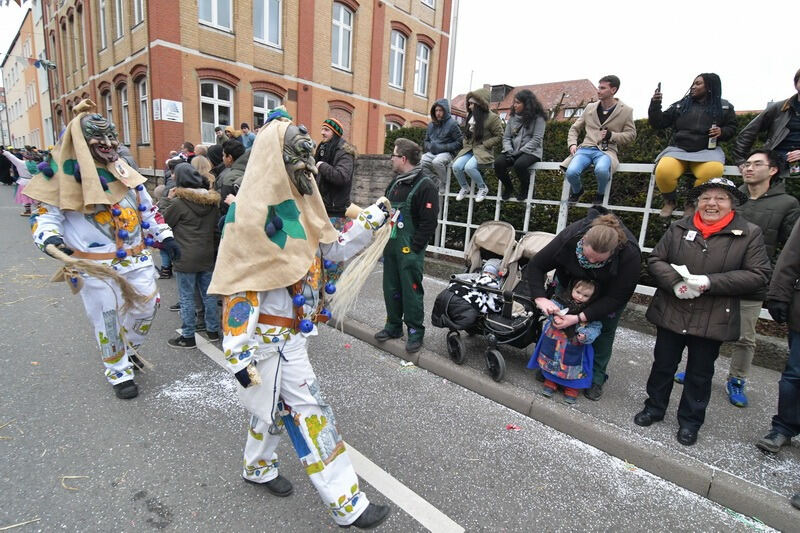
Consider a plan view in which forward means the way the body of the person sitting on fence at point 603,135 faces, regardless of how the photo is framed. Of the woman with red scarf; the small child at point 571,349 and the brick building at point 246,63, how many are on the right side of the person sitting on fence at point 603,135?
1

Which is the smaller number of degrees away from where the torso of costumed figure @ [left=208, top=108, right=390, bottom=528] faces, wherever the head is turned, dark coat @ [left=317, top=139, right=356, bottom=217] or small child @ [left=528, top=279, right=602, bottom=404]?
the small child

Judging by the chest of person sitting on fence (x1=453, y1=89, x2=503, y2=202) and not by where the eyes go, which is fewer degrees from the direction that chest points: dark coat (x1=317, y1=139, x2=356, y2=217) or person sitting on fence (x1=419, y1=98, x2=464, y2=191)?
the dark coat

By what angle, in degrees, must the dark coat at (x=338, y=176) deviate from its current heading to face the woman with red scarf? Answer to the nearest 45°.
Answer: approximately 135° to its left

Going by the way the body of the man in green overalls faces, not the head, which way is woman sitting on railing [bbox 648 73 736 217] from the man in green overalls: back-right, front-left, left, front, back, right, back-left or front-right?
back-left

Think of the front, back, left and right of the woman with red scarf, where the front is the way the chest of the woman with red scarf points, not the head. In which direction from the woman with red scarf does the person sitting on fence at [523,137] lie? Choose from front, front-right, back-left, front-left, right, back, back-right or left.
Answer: back-right

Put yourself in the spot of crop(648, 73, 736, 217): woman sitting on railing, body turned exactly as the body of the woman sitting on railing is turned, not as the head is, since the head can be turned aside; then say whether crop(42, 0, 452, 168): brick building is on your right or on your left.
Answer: on your right

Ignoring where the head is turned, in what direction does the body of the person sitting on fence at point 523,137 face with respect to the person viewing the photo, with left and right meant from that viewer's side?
facing the viewer and to the left of the viewer

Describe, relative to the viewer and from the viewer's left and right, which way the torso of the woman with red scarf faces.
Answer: facing the viewer

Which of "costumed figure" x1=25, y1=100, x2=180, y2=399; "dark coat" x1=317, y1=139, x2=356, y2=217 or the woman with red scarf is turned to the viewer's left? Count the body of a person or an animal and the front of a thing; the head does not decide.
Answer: the dark coat

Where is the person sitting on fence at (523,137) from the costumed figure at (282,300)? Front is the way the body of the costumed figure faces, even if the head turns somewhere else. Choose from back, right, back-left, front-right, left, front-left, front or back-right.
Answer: left

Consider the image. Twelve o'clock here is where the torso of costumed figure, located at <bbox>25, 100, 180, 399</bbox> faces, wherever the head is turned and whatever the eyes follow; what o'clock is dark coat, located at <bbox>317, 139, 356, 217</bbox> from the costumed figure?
The dark coat is roughly at 10 o'clock from the costumed figure.

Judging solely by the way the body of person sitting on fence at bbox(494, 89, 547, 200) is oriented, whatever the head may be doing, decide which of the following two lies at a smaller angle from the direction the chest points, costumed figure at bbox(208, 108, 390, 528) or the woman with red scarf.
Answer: the costumed figure

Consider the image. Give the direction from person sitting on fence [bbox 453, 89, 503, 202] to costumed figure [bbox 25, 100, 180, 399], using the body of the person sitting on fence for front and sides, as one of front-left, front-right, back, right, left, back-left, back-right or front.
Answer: front
